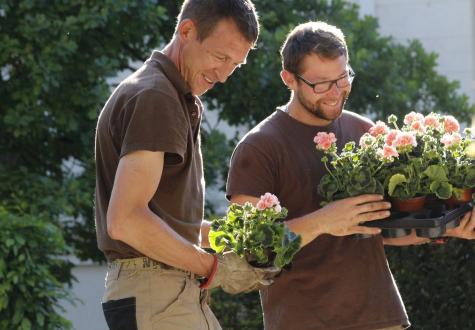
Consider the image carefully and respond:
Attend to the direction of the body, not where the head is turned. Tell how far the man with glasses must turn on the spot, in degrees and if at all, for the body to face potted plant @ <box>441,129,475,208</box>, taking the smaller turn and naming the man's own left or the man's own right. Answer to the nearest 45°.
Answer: approximately 45° to the man's own left

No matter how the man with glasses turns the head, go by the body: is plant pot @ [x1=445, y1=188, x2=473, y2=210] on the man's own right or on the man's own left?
on the man's own left

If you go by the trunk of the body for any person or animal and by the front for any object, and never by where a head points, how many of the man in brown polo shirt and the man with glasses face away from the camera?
0

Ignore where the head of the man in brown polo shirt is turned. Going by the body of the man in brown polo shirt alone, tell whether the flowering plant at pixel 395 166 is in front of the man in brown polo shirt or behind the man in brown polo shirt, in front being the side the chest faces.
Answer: in front

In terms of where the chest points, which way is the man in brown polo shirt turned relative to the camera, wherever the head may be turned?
to the viewer's right

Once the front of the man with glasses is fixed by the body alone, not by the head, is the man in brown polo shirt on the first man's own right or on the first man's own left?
on the first man's own right

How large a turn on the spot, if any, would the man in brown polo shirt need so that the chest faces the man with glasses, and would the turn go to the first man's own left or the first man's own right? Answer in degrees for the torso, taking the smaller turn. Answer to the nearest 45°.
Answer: approximately 45° to the first man's own left

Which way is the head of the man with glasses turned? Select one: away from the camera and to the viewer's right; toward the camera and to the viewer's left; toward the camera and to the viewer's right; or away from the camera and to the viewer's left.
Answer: toward the camera and to the viewer's right

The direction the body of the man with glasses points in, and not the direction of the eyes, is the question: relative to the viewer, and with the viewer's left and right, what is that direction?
facing the viewer and to the right of the viewer

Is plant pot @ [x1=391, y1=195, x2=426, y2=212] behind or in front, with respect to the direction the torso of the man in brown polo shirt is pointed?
in front
